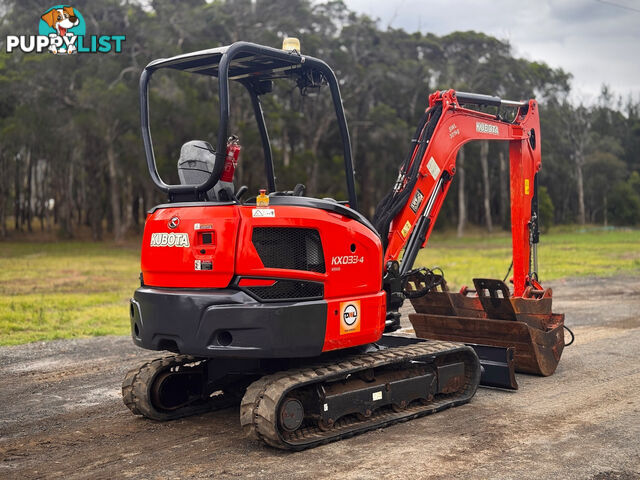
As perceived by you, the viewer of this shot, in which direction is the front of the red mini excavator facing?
facing away from the viewer and to the right of the viewer
